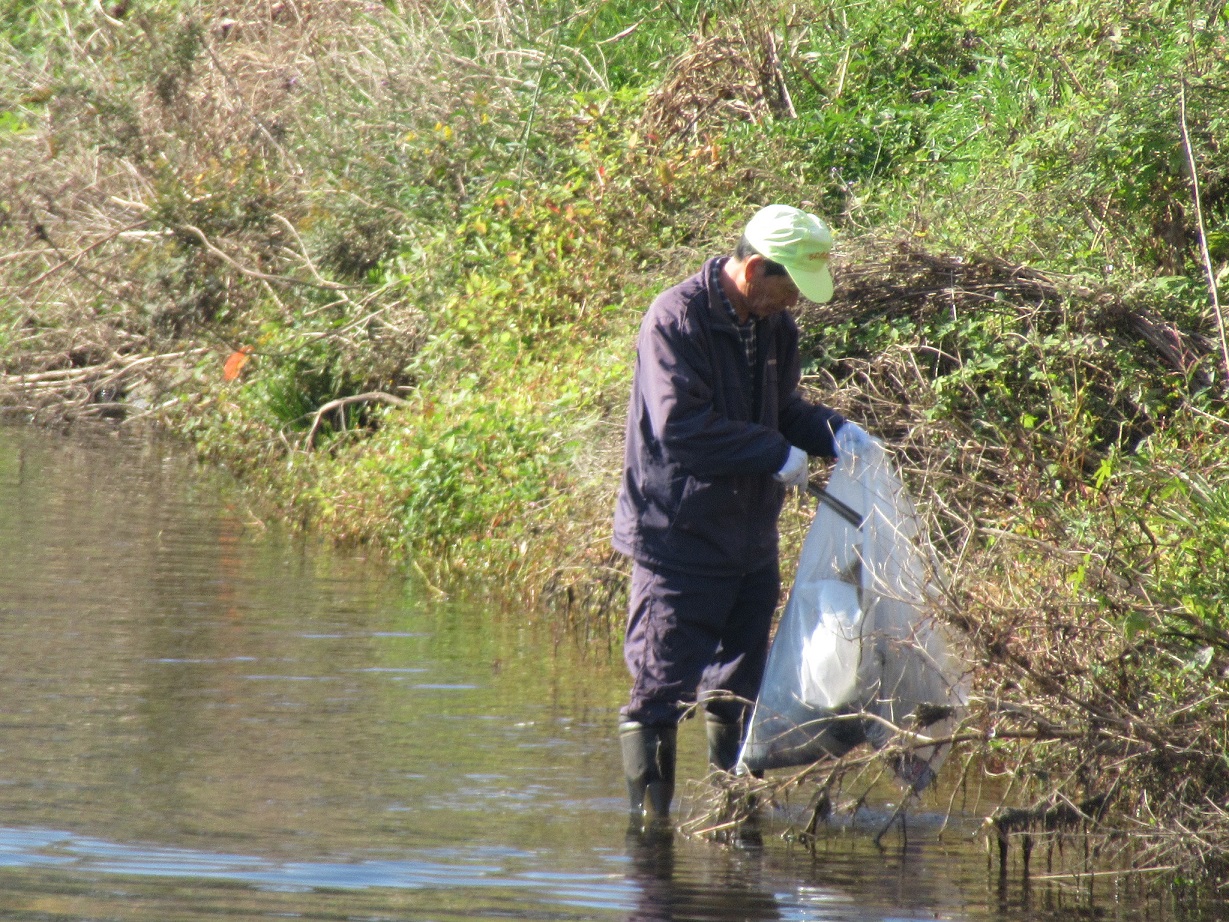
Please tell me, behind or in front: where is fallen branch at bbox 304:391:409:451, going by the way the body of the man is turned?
behind

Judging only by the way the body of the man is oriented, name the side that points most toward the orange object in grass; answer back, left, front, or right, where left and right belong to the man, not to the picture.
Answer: back

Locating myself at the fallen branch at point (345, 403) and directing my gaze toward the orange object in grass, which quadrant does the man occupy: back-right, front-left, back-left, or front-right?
back-left

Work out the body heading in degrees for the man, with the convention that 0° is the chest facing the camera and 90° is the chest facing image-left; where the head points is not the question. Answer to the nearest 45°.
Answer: approximately 315°
